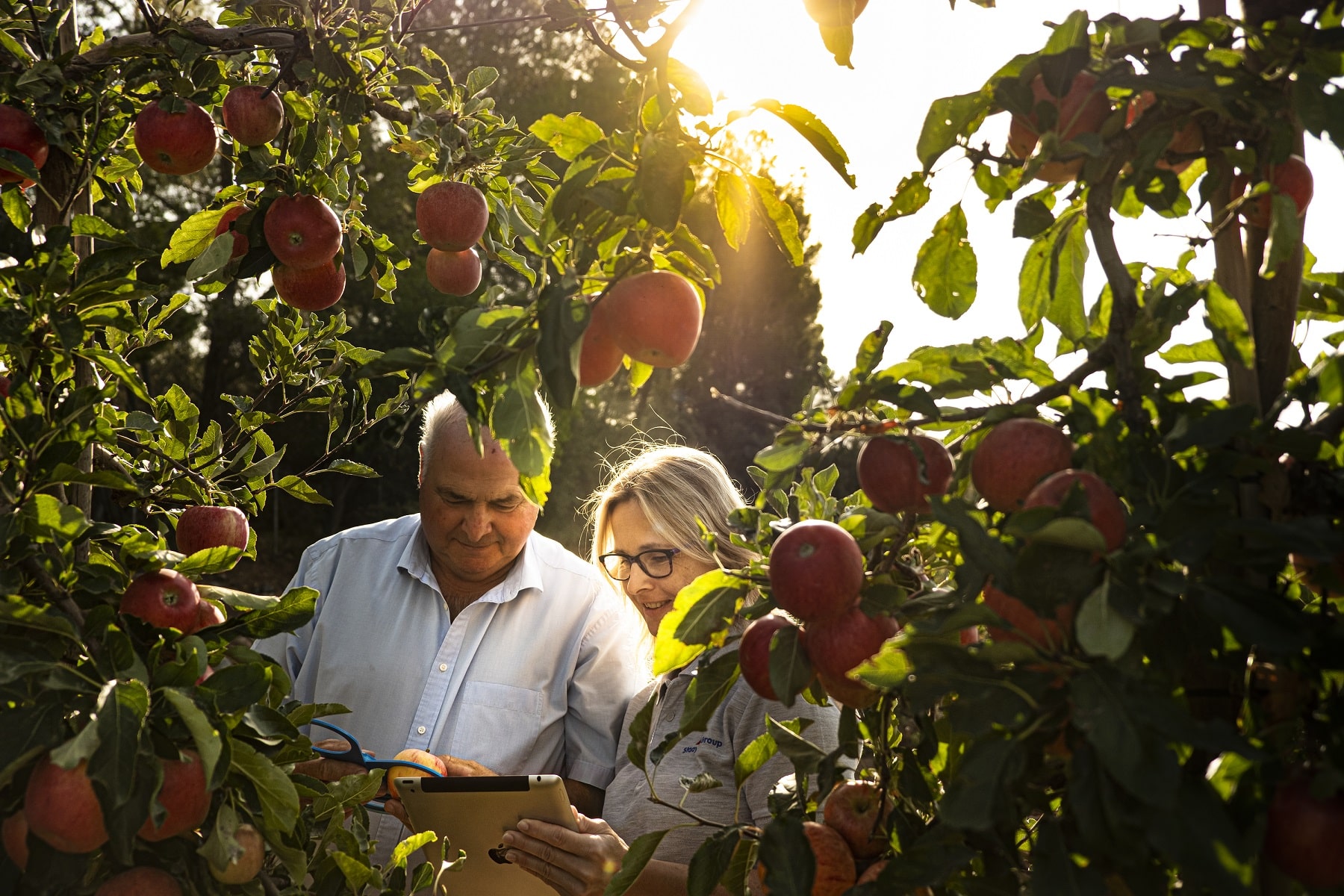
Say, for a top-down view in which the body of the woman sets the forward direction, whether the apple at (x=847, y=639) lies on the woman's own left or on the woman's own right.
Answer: on the woman's own left

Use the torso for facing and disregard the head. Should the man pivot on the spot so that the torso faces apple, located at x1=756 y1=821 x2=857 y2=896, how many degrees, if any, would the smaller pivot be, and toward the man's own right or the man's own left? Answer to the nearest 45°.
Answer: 0° — they already face it

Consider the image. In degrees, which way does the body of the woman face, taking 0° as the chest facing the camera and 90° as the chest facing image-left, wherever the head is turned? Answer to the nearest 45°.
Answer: approximately 45°

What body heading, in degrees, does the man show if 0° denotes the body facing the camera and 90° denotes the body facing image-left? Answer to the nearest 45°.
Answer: approximately 0°

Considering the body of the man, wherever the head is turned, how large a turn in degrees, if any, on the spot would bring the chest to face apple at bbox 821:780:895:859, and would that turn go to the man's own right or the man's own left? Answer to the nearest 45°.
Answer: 0° — they already face it

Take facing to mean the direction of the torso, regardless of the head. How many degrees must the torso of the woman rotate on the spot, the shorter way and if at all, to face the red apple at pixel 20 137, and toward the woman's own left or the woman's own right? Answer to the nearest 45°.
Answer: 0° — they already face it

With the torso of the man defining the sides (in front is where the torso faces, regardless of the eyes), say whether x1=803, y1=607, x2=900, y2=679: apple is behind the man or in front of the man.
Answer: in front

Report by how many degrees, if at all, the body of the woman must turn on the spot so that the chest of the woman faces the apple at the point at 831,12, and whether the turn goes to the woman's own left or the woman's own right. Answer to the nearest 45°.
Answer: approximately 45° to the woman's own left
